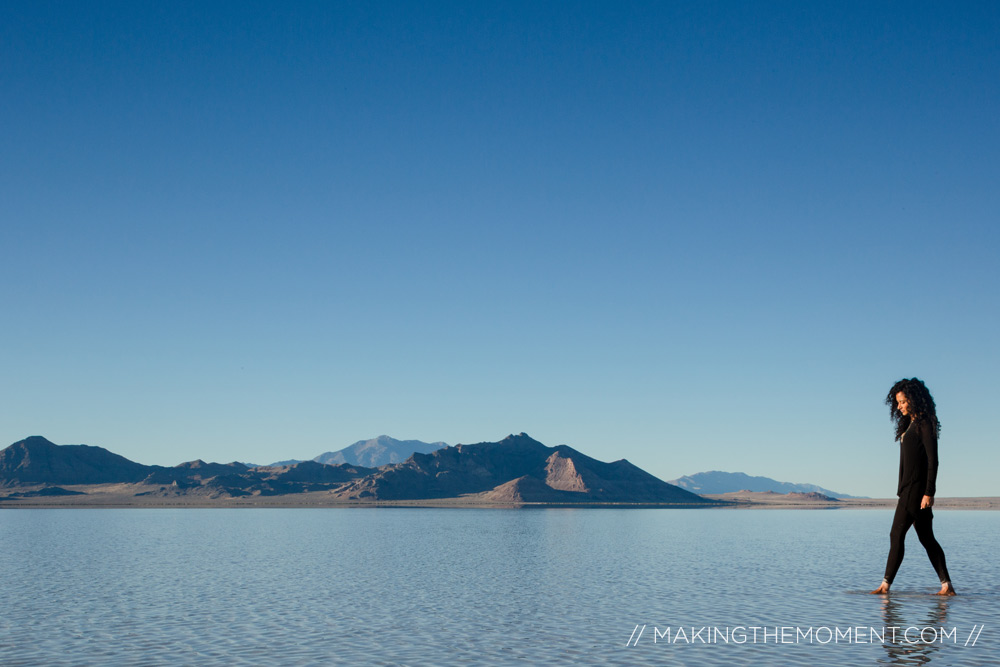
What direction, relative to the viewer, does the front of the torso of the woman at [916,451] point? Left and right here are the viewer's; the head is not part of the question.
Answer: facing to the left of the viewer
